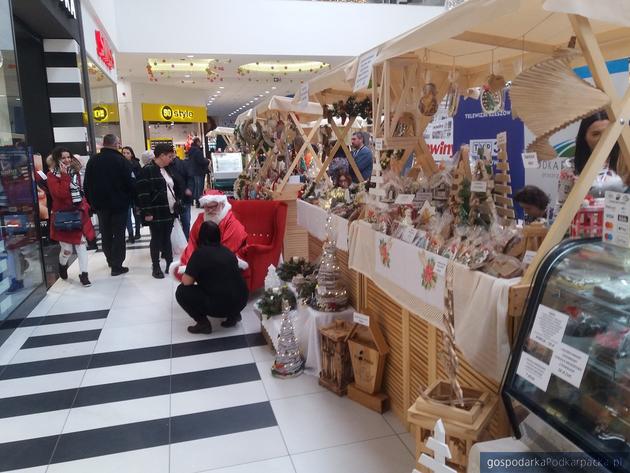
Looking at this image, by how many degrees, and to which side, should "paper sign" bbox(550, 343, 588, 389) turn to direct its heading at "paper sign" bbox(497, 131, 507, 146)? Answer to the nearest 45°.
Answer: approximately 135° to its right

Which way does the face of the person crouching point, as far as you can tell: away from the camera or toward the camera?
away from the camera

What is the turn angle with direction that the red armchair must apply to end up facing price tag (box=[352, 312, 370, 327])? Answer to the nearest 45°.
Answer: approximately 45° to its left

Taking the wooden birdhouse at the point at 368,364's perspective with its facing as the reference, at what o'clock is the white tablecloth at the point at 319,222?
The white tablecloth is roughly at 4 o'clock from the wooden birdhouse.

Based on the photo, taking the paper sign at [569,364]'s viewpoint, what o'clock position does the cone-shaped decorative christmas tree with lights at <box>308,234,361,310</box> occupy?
The cone-shaped decorative christmas tree with lights is roughly at 3 o'clock from the paper sign.

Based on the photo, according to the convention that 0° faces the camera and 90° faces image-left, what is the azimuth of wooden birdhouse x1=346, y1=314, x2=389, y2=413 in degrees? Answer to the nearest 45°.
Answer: approximately 45°

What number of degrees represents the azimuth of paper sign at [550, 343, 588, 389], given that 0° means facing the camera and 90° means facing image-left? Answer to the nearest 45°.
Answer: approximately 45°
